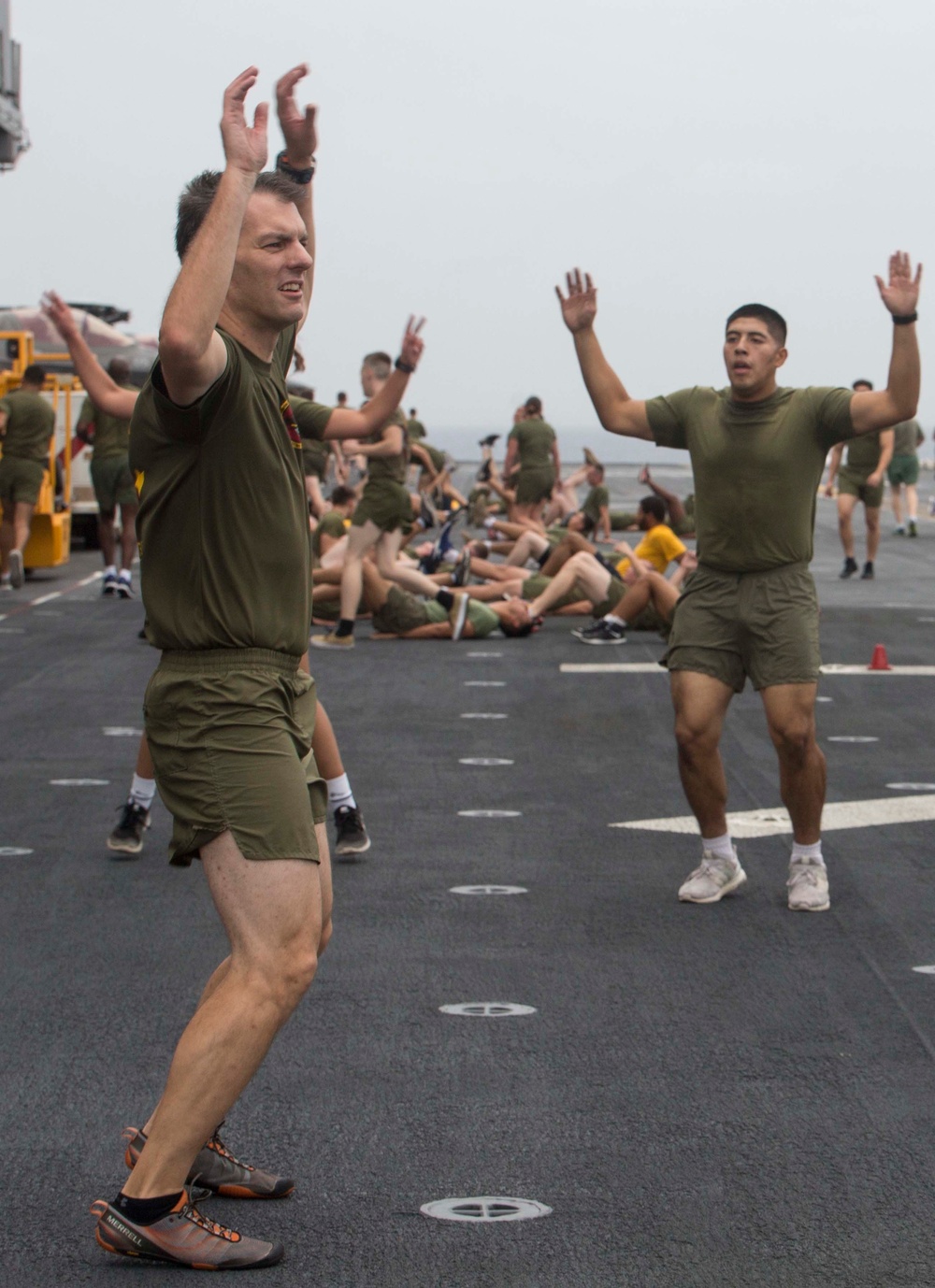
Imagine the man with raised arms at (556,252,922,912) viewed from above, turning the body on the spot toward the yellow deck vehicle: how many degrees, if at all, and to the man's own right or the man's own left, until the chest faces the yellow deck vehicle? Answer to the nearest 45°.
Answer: approximately 135° to the man's own right

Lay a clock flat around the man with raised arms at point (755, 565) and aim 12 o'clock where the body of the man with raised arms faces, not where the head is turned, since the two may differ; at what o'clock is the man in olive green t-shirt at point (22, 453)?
The man in olive green t-shirt is roughly at 5 o'clock from the man with raised arms.

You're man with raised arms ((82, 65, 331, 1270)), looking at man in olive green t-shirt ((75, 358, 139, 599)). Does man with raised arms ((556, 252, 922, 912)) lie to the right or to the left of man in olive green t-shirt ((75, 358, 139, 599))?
right

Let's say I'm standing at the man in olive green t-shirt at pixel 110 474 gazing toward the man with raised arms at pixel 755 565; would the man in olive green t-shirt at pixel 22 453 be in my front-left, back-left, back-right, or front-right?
back-right

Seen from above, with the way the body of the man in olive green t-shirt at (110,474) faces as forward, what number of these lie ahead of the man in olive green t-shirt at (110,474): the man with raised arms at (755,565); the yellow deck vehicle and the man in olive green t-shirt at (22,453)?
1
